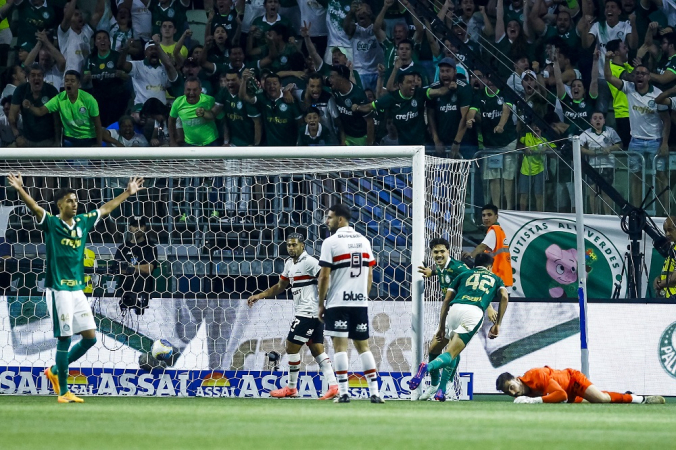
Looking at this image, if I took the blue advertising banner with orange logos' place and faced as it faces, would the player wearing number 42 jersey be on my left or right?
on my left

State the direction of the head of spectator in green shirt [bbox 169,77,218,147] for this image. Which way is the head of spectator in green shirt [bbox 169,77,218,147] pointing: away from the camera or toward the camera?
toward the camera

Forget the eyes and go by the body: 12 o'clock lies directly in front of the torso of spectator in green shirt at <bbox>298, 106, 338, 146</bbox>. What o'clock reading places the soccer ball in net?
The soccer ball in net is roughly at 1 o'clock from the spectator in green shirt.

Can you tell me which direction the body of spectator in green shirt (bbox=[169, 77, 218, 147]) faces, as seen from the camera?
toward the camera

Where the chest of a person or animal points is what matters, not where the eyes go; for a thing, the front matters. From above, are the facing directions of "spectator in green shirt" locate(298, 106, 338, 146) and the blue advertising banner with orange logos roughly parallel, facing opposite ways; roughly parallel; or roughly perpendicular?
roughly parallel

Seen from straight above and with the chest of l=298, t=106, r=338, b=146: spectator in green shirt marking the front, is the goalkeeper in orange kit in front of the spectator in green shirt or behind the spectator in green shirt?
in front

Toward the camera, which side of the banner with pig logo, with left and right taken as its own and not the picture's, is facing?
front

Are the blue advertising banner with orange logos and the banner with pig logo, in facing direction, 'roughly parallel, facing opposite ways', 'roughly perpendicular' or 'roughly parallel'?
roughly parallel

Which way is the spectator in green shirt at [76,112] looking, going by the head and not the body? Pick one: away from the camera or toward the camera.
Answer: toward the camera

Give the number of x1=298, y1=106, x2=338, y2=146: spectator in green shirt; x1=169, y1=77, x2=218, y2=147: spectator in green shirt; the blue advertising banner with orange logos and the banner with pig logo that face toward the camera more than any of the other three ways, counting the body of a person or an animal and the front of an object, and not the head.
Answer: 4

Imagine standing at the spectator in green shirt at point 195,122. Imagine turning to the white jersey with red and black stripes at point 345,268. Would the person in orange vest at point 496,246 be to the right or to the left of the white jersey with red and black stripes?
left

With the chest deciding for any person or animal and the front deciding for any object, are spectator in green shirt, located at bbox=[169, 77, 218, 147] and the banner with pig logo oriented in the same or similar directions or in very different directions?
same or similar directions

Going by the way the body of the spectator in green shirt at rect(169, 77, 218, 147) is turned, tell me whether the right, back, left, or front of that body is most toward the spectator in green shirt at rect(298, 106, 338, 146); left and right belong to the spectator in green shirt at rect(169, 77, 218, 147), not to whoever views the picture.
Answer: left

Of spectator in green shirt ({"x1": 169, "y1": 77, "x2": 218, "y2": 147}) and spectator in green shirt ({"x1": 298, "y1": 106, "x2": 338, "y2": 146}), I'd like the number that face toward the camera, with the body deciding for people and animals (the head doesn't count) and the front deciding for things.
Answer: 2

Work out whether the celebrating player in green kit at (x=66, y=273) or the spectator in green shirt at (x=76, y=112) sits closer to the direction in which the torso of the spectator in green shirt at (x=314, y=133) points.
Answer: the celebrating player in green kit

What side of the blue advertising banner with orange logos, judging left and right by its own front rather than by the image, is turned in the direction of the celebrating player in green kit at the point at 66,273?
front

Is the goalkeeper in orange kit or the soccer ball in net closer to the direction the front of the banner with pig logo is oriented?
the goalkeeper in orange kit
